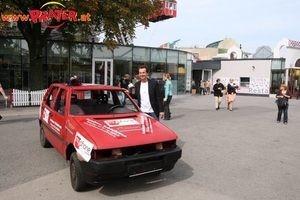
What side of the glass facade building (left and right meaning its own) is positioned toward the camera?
front

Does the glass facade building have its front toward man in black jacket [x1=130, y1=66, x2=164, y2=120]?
yes

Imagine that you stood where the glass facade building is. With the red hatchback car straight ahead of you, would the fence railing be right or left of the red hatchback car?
right

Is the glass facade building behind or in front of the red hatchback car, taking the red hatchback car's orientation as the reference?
behind

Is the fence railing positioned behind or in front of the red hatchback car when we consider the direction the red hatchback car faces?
behind

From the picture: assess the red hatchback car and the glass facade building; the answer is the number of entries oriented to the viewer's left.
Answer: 0

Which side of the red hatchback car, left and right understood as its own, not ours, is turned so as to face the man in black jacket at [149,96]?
left

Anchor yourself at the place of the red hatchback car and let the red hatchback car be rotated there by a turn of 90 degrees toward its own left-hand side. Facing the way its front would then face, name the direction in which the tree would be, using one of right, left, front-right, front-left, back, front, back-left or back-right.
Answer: front-left

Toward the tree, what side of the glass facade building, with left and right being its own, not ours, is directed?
front

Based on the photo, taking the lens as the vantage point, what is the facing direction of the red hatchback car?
facing the viewer and to the right of the viewer

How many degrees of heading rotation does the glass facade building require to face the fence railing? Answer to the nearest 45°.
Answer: approximately 45° to its right

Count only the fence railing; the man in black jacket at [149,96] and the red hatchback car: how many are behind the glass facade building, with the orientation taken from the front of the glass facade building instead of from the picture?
0
